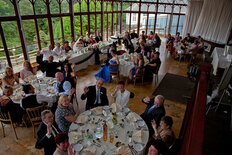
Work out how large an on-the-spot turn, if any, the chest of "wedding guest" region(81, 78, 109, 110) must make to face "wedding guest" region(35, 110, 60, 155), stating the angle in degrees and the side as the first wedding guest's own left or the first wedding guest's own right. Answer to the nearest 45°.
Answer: approximately 45° to the first wedding guest's own right

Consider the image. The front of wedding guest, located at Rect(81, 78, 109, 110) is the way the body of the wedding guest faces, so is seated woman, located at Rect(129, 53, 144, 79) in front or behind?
behind

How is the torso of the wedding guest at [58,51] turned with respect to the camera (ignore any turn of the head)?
toward the camera

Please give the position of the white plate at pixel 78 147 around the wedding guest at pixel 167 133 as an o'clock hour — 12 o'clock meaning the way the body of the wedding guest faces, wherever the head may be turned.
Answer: The white plate is roughly at 11 o'clock from the wedding guest.

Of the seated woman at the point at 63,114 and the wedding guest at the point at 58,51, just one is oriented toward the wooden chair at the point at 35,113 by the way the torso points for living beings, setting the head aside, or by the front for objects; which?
the wedding guest

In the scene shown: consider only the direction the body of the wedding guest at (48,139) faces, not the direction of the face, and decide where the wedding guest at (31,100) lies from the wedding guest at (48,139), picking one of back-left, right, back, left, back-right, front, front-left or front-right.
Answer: back-left

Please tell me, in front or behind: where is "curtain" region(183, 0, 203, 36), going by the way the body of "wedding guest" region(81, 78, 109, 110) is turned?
behind

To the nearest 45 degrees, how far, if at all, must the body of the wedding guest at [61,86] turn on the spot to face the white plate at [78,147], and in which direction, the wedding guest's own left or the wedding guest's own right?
approximately 45° to the wedding guest's own left

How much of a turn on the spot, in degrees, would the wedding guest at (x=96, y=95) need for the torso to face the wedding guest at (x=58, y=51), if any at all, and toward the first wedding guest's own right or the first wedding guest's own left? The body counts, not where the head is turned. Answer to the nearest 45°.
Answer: approximately 180°

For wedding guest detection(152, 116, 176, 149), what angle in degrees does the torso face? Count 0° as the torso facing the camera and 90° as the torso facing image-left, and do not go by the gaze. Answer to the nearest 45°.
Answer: approximately 90°

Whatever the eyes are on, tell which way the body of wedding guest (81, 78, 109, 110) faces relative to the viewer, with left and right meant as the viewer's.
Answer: facing the viewer

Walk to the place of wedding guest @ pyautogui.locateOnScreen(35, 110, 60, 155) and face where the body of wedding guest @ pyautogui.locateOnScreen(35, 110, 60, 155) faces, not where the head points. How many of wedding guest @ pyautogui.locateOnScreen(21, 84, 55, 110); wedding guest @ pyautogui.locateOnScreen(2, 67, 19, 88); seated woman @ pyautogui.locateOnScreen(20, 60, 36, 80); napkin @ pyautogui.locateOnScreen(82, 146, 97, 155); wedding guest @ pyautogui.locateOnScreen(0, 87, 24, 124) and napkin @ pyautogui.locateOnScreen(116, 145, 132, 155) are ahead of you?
2

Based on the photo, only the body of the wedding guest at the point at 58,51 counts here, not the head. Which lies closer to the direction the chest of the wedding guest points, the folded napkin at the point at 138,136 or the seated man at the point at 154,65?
the folded napkin

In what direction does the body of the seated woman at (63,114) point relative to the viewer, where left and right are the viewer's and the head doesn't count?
facing the viewer and to the right of the viewer
